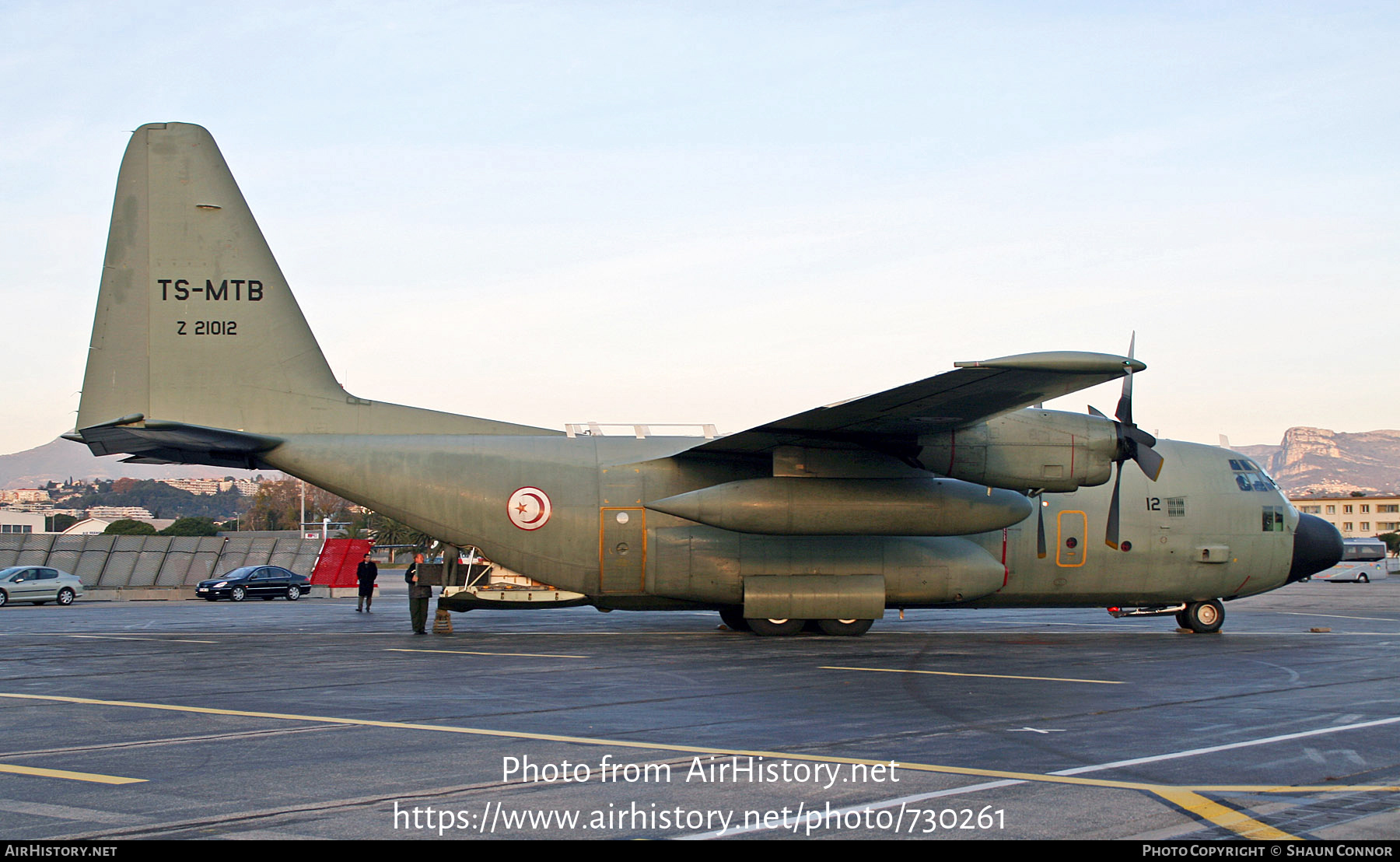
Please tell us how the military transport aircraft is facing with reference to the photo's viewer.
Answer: facing to the right of the viewer

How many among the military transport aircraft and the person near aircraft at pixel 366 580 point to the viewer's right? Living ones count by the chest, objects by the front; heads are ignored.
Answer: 1

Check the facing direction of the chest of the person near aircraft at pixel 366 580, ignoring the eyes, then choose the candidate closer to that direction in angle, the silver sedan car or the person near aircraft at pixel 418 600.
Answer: the person near aircraft

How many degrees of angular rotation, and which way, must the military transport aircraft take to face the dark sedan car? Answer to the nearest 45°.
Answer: approximately 135° to its left

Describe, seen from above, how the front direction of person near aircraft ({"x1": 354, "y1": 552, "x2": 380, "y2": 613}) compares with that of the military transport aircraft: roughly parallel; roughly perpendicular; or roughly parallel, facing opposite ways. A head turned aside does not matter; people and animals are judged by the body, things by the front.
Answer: roughly perpendicular

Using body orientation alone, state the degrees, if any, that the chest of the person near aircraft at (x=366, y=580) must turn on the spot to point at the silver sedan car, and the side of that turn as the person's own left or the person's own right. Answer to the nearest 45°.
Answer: approximately 135° to the person's own right

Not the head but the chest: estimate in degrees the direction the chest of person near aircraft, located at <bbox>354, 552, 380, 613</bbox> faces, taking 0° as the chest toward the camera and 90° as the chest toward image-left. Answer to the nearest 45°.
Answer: approximately 0°
